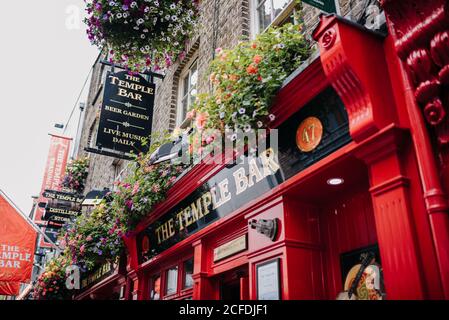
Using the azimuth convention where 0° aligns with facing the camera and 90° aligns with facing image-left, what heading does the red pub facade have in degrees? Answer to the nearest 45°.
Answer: approximately 45°

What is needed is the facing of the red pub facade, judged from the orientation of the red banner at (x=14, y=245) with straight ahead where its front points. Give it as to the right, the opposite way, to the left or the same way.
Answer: to the right

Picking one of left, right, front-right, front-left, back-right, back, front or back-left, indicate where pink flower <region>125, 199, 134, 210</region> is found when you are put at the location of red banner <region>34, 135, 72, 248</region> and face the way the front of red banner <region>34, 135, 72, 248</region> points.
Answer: front

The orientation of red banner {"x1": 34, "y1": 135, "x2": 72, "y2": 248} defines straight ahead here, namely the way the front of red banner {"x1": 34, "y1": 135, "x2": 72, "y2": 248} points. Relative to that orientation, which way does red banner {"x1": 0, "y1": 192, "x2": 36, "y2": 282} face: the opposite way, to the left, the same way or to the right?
the same way

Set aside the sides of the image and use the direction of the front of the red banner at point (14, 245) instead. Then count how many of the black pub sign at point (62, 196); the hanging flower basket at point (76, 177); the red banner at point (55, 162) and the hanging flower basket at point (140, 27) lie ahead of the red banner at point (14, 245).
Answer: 1

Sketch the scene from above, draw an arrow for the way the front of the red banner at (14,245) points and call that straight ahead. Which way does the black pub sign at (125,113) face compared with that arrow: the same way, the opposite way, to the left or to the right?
the same way

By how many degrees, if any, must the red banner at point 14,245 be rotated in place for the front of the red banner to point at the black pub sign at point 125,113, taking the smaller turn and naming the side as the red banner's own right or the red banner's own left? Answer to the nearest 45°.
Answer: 0° — it already faces it

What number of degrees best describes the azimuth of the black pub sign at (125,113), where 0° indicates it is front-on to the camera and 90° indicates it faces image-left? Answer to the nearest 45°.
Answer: approximately 0°

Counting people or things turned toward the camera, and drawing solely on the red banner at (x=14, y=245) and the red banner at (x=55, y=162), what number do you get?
2

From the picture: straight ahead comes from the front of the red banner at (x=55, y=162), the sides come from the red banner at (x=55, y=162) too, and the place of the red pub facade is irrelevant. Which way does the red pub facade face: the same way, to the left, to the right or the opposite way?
to the right

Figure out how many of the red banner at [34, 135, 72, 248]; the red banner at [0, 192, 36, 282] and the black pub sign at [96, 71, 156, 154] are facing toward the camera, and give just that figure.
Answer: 3

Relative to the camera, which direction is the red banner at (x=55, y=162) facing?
toward the camera

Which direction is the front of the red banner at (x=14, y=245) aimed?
toward the camera
